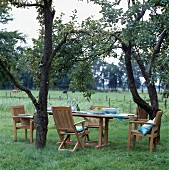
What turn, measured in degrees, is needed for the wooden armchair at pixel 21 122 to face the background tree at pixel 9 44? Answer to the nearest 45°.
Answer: approximately 135° to its left

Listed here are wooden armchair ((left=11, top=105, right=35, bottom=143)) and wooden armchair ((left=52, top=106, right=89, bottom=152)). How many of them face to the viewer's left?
0

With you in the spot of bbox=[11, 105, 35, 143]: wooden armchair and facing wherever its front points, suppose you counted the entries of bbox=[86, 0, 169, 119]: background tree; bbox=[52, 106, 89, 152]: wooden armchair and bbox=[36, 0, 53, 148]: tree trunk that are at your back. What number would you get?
0

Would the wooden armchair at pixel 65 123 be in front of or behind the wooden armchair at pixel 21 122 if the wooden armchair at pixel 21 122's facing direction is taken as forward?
in front

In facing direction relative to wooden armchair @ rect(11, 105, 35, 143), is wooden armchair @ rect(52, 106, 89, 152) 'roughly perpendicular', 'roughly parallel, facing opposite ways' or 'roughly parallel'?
roughly perpendicular

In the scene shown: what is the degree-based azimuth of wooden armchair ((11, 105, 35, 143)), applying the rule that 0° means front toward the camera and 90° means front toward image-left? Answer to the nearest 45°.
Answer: approximately 315°

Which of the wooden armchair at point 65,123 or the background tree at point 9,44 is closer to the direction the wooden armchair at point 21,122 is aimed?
the wooden armchair

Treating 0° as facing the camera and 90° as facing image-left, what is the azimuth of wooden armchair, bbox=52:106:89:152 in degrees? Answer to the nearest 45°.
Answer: approximately 225°

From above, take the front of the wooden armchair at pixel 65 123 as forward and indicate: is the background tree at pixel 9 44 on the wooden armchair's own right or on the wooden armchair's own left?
on the wooden armchair's own left

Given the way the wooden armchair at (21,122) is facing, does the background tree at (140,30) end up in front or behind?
in front

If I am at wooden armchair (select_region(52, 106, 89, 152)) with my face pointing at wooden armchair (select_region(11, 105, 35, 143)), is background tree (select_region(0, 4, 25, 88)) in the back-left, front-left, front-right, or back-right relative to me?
front-right

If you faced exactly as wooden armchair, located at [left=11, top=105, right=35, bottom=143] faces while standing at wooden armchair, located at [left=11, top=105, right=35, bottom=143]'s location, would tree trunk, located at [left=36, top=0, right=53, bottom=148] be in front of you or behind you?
in front

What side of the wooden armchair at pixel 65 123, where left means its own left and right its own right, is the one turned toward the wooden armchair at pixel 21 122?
left
